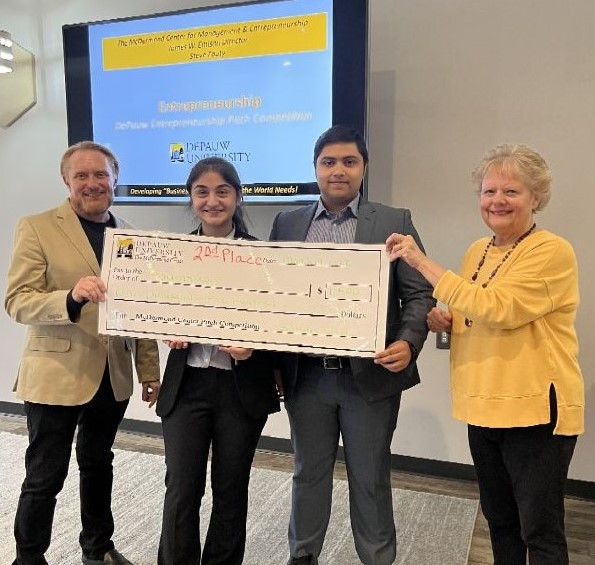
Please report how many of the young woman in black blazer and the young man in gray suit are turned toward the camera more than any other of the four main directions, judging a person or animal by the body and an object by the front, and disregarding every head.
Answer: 2

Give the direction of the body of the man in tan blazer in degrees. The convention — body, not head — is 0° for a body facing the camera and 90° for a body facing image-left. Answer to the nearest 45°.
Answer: approximately 315°

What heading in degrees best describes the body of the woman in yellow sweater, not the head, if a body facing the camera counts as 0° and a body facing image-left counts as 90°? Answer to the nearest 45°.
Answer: approximately 45°

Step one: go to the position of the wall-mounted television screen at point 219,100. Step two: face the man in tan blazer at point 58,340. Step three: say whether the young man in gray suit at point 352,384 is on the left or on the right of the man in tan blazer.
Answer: left

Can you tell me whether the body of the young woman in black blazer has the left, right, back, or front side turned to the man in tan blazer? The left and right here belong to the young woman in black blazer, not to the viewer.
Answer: right

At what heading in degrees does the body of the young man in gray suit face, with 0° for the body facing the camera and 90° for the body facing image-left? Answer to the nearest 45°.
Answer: approximately 0°

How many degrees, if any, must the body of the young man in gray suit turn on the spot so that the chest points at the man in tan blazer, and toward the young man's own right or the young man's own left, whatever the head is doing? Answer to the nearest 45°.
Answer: approximately 90° to the young man's own right

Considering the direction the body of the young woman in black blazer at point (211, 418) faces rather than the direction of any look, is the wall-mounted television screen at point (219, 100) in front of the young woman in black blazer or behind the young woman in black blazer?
behind
